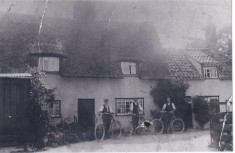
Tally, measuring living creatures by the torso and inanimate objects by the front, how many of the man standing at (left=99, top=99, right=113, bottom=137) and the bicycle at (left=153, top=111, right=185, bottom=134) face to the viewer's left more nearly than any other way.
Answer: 1

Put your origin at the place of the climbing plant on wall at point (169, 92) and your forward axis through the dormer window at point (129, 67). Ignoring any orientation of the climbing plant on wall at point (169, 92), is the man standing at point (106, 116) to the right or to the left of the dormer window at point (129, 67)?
left

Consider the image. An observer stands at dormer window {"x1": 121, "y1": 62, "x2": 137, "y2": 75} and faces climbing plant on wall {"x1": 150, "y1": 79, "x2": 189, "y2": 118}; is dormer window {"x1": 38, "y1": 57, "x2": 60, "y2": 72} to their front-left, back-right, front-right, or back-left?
back-right

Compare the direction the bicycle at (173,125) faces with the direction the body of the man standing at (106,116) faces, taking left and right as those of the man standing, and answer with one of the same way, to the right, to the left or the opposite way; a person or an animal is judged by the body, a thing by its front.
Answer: to the right

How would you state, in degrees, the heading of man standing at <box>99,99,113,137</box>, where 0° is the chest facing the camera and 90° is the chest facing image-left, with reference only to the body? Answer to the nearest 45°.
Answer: approximately 0°

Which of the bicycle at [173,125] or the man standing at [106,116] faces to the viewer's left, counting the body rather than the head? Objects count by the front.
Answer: the bicycle

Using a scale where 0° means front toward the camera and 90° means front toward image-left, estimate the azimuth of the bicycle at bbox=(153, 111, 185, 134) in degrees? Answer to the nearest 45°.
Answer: approximately 90°

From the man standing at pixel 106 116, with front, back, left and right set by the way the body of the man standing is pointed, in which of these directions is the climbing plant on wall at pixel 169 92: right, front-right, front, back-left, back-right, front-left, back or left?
back-left
